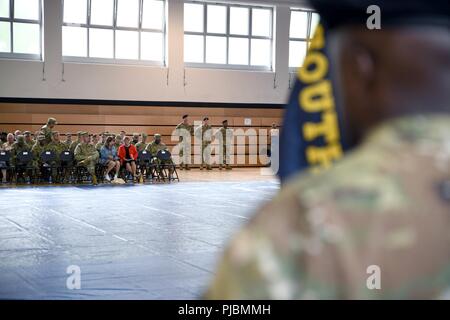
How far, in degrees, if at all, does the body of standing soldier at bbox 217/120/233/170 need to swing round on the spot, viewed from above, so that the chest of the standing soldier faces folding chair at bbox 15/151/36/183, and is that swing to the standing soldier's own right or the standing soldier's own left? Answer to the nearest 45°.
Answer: approximately 45° to the standing soldier's own right

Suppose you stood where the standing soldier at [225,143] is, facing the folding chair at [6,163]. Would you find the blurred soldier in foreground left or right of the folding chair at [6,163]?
left

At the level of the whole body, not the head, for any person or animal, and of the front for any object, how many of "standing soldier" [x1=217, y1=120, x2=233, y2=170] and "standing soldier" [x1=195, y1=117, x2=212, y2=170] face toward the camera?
2

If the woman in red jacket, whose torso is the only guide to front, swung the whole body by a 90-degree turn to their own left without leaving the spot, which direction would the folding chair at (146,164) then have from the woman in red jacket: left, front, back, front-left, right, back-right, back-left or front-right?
front

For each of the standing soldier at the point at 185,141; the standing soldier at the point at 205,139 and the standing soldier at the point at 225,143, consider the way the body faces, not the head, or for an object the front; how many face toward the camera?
3

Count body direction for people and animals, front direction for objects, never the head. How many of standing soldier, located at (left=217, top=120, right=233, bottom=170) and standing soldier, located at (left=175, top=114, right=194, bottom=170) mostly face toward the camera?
2

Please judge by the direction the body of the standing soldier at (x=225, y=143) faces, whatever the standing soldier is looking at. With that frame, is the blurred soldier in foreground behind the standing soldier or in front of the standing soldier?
in front

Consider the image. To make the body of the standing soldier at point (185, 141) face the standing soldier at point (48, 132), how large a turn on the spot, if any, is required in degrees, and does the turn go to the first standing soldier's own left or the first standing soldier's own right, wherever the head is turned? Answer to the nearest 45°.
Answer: approximately 45° to the first standing soldier's own right

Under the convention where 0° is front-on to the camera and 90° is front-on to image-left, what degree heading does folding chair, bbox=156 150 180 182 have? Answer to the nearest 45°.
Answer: approximately 315°

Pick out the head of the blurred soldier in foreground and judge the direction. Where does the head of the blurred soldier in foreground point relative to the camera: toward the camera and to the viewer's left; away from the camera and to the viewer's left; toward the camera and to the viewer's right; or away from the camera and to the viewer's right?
away from the camera and to the viewer's left

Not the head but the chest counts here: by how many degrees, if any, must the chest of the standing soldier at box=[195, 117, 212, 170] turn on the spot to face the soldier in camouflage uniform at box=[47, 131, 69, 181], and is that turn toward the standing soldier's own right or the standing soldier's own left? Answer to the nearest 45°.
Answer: approximately 45° to the standing soldier's own right

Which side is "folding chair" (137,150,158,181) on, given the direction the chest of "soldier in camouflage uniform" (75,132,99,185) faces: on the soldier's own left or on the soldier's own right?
on the soldier's own left
